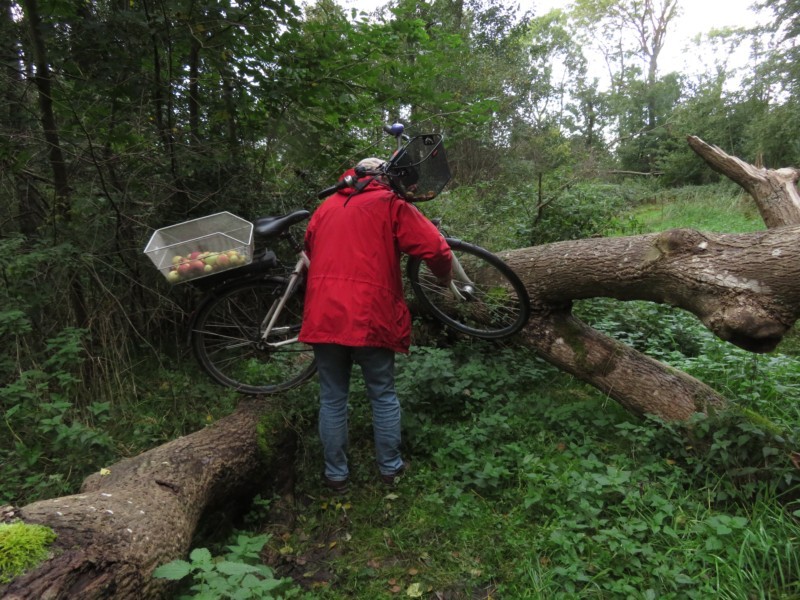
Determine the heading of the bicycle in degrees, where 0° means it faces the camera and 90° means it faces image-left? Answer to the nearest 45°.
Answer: approximately 270°

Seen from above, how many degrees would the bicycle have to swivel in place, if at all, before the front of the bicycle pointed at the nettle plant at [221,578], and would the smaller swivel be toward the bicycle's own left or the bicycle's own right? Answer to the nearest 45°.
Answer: approximately 90° to the bicycle's own right
